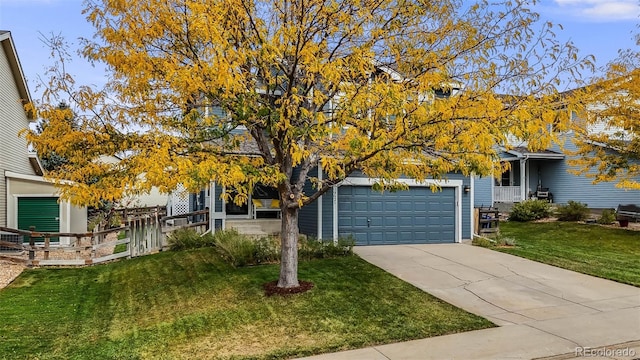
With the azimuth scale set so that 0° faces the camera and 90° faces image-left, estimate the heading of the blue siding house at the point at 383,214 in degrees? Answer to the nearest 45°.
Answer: approximately 0°

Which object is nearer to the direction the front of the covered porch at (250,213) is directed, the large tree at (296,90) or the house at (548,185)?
the large tree

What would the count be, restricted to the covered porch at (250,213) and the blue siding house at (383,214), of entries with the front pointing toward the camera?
2

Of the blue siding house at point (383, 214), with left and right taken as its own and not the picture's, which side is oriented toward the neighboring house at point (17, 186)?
right

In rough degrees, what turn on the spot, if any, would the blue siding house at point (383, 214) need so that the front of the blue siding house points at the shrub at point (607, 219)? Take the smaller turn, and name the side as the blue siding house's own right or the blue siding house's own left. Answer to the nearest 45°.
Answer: approximately 135° to the blue siding house's own left

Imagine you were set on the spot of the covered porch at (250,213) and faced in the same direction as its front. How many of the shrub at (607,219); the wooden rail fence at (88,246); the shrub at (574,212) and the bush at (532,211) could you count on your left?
3

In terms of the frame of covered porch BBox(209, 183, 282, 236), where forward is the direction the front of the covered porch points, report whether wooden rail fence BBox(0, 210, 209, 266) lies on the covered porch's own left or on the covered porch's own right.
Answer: on the covered porch's own right

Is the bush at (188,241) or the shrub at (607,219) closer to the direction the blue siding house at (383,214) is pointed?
the bush

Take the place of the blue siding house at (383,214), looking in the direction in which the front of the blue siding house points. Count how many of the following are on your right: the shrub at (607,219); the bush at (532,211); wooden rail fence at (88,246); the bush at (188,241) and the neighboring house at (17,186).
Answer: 3

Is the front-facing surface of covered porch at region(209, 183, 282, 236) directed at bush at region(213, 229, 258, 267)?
yes

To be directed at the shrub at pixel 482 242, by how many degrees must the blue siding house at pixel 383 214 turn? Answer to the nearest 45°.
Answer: approximately 90° to its left

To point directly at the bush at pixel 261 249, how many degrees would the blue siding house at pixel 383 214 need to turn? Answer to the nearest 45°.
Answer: approximately 45° to its right

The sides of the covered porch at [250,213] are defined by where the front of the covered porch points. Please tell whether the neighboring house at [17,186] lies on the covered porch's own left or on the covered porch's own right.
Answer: on the covered porch's own right

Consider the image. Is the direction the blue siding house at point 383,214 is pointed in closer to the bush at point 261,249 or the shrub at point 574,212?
the bush
